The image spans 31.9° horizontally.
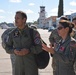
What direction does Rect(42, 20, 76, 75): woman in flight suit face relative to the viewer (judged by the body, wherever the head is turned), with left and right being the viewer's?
facing the viewer and to the left of the viewer
